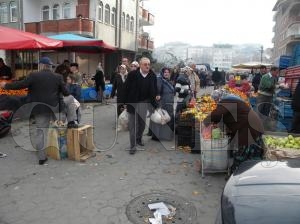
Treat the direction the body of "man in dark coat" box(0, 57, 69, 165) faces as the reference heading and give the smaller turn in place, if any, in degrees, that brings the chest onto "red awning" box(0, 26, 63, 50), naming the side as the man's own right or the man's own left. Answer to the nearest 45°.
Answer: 0° — they already face it

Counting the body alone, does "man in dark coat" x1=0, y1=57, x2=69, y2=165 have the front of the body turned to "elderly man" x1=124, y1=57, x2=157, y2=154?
no

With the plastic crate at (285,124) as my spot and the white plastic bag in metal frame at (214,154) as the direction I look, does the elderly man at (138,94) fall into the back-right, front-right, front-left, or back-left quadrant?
front-right

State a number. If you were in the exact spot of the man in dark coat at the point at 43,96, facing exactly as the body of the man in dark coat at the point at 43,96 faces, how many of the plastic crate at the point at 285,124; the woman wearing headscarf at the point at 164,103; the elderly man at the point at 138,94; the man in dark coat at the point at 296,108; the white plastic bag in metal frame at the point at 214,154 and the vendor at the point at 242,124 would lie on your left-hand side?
0

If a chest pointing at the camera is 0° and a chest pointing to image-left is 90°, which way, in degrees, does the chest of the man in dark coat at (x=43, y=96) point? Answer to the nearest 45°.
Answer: approximately 180°

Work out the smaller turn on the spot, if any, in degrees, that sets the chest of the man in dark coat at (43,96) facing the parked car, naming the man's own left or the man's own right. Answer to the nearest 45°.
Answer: approximately 180°

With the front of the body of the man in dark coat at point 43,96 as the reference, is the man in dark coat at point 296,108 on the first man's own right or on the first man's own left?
on the first man's own right

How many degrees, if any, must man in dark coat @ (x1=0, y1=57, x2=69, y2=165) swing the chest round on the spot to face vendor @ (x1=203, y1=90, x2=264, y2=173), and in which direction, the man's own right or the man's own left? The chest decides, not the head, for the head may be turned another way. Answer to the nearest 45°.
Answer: approximately 135° to the man's own right

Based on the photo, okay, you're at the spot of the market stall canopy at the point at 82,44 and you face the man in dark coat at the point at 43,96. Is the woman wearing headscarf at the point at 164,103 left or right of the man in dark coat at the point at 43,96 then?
left

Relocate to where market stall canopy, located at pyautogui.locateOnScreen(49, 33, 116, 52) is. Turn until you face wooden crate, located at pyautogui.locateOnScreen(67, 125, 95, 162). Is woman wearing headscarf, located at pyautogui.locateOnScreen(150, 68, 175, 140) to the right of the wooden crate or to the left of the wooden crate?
left

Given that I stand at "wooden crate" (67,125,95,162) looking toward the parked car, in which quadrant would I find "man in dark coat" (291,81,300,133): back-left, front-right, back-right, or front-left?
front-left

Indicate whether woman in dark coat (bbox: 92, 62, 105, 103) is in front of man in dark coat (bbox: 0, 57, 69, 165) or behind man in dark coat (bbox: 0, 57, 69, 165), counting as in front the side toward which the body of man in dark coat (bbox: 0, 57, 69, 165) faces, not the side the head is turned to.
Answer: in front

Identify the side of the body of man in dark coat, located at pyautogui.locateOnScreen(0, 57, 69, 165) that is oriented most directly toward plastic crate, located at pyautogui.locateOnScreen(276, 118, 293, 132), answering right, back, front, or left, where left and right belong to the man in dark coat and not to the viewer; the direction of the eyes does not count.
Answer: right
